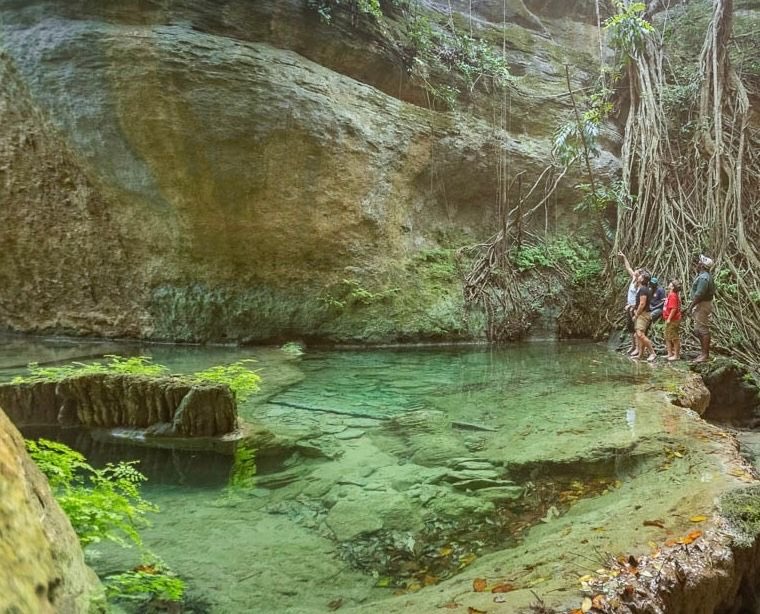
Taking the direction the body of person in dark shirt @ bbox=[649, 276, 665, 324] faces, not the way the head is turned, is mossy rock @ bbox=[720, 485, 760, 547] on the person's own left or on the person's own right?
on the person's own left

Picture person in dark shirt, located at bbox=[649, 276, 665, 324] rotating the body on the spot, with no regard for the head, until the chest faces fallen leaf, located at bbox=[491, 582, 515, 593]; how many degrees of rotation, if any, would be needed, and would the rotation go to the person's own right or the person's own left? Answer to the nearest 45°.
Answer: approximately 45° to the person's own left

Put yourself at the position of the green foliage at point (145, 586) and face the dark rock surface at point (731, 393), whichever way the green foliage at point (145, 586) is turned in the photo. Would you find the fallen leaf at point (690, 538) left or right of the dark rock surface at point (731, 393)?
right

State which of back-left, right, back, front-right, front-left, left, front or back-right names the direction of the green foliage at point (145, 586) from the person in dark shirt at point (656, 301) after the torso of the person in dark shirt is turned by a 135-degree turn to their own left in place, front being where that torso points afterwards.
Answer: right

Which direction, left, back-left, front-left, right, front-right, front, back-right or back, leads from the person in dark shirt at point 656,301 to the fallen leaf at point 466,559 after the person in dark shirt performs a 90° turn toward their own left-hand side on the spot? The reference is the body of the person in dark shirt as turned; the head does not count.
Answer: front-right

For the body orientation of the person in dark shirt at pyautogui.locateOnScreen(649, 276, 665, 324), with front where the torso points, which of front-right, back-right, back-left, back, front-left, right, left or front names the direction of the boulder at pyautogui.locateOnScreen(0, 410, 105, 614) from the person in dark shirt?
front-left
